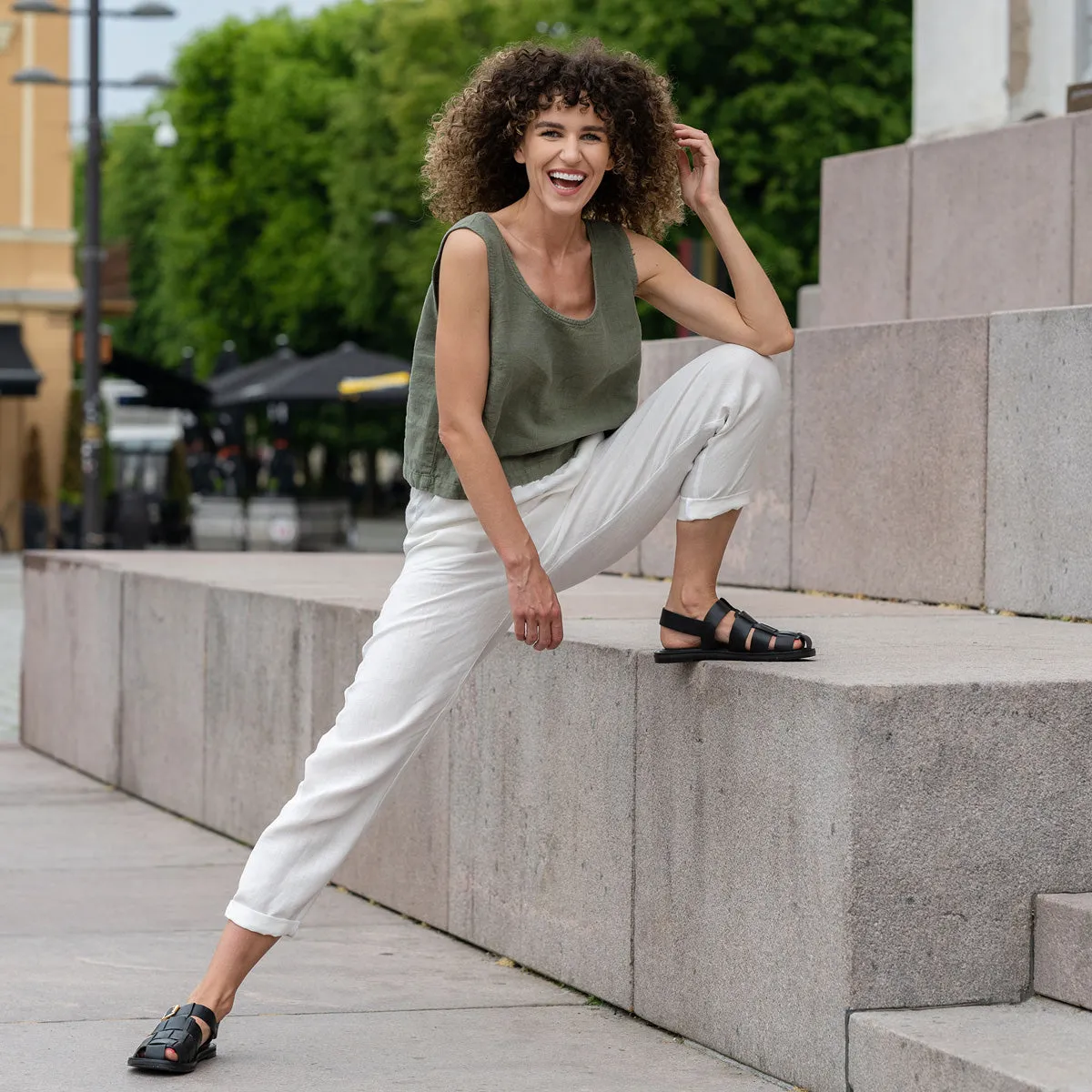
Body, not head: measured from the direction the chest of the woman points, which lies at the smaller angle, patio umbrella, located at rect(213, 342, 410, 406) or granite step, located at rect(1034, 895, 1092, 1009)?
the granite step

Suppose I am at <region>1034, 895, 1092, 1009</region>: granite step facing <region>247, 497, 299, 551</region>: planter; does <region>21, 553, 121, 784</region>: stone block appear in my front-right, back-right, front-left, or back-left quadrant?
front-left

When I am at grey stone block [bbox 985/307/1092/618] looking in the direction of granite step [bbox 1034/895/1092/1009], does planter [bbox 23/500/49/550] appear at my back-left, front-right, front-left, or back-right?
back-right

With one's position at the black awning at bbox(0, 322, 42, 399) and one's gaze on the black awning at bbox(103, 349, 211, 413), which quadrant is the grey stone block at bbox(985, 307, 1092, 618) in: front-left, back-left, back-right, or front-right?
front-right

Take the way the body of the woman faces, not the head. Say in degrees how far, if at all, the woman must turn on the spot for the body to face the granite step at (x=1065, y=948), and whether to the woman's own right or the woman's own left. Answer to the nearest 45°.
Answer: approximately 45° to the woman's own left

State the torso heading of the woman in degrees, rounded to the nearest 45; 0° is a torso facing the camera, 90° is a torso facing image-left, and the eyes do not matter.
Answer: approximately 315°

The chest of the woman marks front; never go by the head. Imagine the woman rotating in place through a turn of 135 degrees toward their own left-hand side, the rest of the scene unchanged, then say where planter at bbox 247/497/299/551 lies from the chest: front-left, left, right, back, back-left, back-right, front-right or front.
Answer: front

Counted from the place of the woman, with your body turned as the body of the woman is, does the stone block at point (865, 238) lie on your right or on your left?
on your left

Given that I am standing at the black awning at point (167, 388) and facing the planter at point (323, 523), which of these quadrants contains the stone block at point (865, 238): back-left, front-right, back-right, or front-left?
front-right

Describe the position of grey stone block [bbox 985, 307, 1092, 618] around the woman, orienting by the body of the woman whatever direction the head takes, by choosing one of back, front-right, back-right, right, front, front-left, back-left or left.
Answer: left
